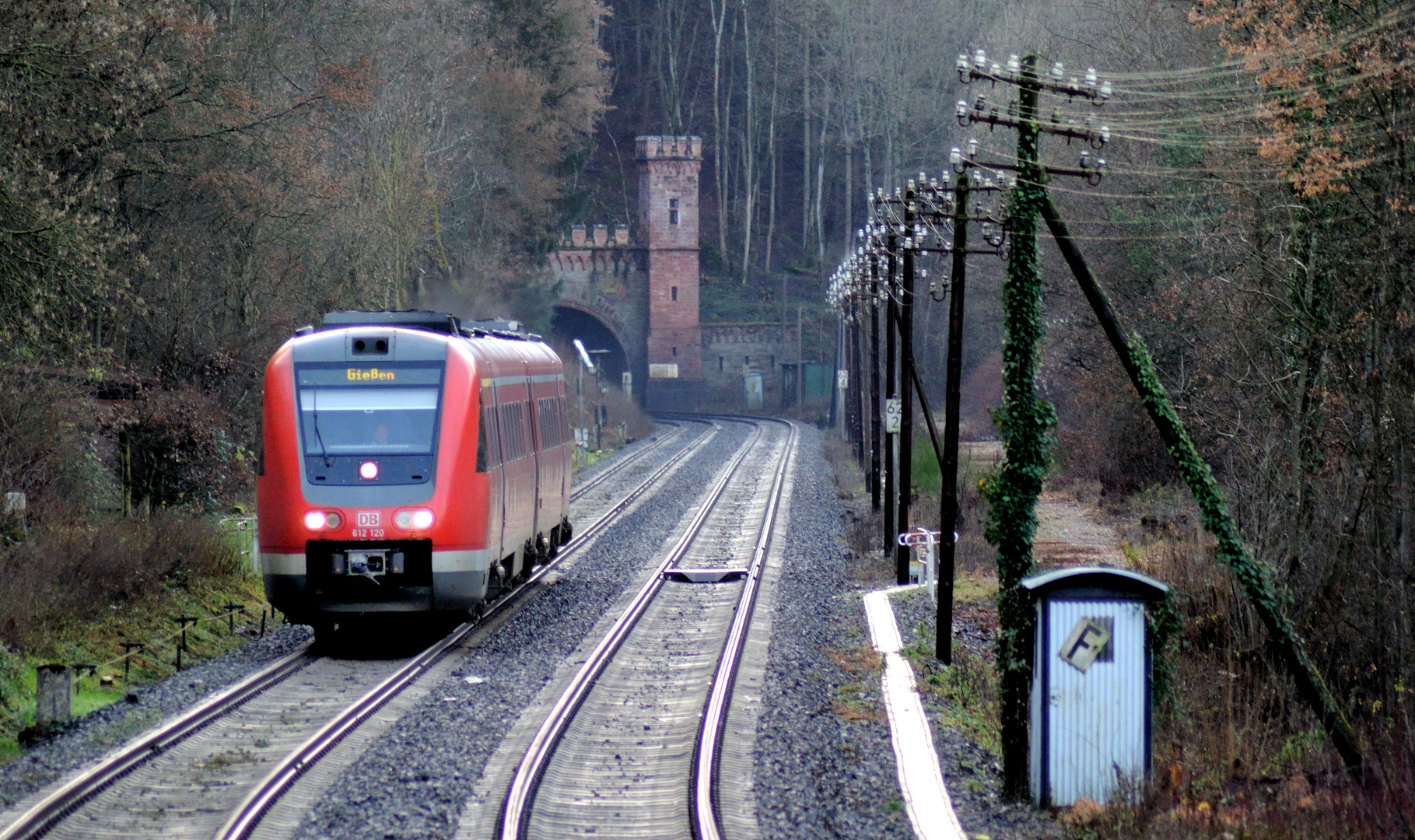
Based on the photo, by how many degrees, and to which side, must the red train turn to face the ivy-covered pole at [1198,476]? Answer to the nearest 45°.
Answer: approximately 45° to its left

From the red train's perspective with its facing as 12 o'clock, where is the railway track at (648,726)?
The railway track is roughly at 11 o'clock from the red train.

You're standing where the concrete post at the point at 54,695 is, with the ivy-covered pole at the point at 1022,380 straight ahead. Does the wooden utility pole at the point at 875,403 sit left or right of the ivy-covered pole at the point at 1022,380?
left

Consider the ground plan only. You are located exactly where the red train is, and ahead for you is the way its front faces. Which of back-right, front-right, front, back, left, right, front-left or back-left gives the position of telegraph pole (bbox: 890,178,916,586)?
back-left

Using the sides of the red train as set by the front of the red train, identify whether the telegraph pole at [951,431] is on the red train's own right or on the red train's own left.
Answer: on the red train's own left

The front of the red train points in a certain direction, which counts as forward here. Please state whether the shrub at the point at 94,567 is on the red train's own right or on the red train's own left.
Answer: on the red train's own right

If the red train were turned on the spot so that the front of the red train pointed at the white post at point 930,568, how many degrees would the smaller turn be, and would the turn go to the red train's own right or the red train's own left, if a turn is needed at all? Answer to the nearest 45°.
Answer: approximately 135° to the red train's own left

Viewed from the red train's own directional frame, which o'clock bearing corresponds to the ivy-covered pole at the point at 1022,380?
The ivy-covered pole is roughly at 10 o'clock from the red train.

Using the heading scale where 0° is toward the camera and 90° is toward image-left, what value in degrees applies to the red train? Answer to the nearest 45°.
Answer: approximately 0°

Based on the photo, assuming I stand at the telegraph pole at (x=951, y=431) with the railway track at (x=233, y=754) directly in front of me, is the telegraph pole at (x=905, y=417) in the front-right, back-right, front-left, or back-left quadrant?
back-right
